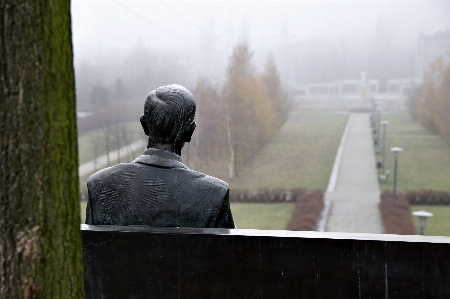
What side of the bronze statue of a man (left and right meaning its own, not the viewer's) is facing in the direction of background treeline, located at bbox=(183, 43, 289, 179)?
front

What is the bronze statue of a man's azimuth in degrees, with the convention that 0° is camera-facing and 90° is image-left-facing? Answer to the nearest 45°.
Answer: approximately 180°

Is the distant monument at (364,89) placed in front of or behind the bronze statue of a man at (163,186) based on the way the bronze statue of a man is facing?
in front

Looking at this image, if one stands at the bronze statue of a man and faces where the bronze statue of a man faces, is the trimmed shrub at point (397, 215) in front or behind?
in front

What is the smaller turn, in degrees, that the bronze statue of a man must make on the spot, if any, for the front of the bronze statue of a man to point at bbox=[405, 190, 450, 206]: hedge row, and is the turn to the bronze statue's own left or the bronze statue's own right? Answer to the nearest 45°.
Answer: approximately 45° to the bronze statue's own right

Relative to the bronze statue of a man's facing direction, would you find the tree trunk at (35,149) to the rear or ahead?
to the rear

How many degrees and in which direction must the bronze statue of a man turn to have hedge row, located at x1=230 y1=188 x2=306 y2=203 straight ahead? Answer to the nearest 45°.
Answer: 0° — it already faces it
